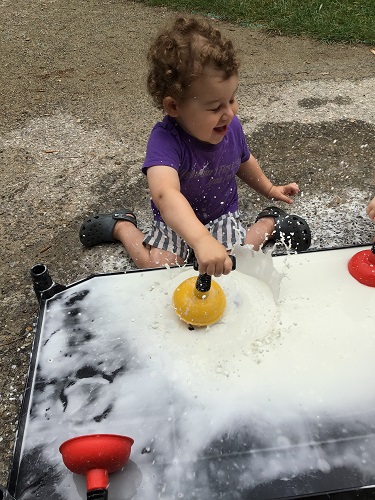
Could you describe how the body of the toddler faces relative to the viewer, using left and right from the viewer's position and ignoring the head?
facing the viewer and to the right of the viewer

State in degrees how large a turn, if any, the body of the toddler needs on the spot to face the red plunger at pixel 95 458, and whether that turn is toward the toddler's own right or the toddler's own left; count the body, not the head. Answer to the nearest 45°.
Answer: approximately 45° to the toddler's own right

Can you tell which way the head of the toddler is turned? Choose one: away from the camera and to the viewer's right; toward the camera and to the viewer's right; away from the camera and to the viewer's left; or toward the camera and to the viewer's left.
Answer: toward the camera and to the viewer's right
